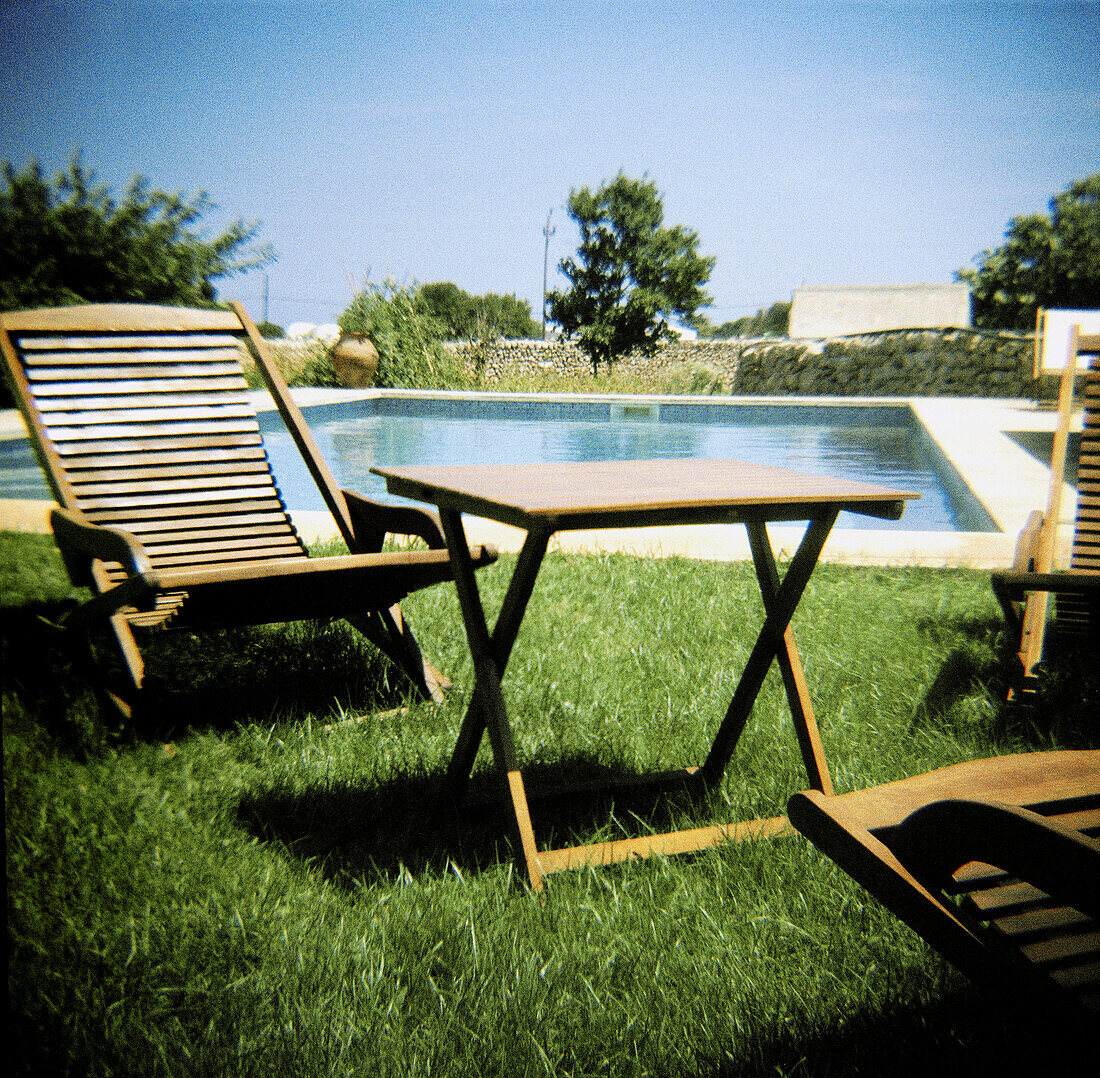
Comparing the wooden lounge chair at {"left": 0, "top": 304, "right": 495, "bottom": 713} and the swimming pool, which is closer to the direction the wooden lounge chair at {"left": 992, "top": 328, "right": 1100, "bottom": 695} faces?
the wooden lounge chair

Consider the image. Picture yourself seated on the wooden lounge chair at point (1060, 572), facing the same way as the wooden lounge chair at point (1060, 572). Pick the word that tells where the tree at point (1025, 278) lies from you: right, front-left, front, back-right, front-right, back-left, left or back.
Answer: back-right

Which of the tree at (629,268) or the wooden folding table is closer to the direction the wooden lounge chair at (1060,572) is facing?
the wooden folding table

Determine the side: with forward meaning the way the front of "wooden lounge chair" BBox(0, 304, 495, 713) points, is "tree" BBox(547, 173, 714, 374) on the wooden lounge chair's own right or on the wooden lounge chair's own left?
on the wooden lounge chair's own left

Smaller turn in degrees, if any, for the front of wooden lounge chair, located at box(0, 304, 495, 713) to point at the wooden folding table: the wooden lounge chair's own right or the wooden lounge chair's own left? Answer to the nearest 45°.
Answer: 0° — it already faces it

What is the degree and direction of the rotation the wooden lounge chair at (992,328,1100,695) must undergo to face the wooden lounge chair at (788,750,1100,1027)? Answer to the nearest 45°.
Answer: approximately 45° to its left

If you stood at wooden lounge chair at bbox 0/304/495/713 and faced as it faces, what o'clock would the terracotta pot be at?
The terracotta pot is roughly at 8 o'clock from the wooden lounge chair.

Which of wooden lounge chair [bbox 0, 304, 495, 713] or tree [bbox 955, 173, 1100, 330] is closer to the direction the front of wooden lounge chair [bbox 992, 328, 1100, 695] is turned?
the wooden lounge chair

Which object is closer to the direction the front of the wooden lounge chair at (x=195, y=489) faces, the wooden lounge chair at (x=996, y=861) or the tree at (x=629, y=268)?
the wooden lounge chair

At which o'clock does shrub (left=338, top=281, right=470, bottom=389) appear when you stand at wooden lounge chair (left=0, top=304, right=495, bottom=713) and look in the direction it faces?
The shrub is roughly at 8 o'clock from the wooden lounge chair.

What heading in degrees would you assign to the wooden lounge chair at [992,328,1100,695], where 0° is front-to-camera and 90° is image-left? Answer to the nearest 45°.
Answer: approximately 45°

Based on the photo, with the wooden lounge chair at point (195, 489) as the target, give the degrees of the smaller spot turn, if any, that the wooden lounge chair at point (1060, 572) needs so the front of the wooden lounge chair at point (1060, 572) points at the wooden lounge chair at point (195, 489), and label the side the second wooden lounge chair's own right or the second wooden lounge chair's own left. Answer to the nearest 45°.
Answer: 0° — it already faces it

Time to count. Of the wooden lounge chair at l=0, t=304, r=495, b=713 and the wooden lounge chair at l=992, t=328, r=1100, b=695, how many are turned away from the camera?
0

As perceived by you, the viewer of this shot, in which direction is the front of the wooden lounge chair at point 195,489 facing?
facing the viewer and to the right of the viewer
